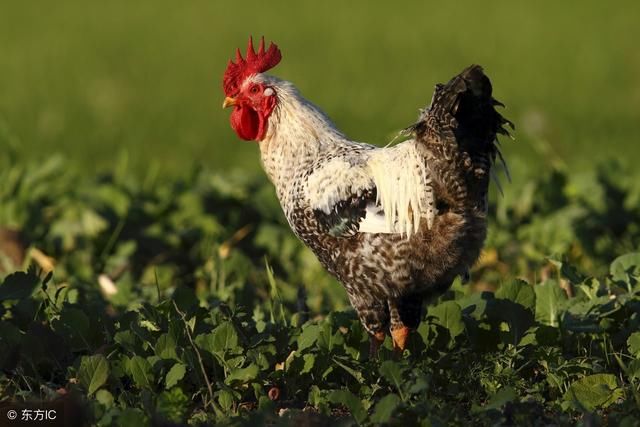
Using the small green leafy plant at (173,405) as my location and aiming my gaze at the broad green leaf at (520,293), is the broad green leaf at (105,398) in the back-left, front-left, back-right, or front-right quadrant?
back-left

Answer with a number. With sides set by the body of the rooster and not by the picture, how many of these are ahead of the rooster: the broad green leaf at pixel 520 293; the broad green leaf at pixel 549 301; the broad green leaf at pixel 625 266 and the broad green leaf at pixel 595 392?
0

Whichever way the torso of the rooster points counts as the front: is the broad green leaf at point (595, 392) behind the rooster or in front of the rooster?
behind

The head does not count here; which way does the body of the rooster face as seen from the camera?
to the viewer's left

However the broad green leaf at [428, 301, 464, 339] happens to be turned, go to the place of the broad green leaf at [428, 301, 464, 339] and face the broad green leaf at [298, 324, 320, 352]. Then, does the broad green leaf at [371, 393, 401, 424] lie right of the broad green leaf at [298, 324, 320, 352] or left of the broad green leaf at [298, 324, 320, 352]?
left

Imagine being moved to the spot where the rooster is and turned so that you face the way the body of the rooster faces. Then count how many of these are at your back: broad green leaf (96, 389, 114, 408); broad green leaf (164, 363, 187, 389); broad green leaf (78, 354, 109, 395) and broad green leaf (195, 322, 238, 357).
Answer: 0

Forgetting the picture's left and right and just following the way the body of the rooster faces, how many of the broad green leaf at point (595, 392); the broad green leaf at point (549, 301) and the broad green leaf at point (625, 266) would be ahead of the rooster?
0

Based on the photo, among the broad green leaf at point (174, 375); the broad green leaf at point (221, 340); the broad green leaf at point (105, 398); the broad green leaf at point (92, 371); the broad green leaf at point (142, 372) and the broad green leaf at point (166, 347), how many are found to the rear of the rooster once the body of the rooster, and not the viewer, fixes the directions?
0

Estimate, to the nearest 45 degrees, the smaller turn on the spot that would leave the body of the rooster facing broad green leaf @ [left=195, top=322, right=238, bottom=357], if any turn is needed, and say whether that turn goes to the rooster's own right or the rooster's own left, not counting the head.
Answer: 0° — it already faces it

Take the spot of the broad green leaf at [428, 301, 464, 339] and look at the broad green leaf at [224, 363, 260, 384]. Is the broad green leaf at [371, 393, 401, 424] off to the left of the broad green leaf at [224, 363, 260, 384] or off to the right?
left

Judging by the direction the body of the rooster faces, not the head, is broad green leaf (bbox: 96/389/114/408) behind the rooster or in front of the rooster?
in front
